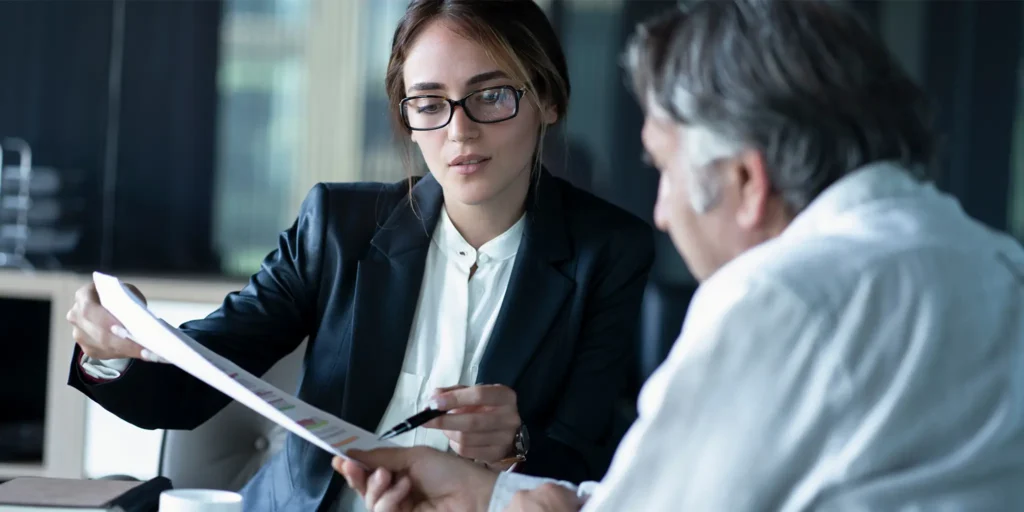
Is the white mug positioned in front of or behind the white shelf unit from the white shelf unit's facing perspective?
in front

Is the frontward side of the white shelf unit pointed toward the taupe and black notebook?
yes

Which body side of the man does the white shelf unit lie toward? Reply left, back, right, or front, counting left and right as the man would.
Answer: front

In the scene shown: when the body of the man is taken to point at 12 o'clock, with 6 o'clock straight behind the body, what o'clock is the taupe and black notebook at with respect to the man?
The taupe and black notebook is roughly at 11 o'clock from the man.

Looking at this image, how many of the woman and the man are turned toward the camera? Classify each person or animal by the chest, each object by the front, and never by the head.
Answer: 1

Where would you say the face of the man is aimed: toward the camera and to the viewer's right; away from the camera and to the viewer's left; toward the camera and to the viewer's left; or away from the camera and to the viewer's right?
away from the camera and to the viewer's left

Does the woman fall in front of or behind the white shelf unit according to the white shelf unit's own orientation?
in front

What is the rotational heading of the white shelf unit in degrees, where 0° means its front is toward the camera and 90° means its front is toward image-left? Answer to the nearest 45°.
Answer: approximately 0°

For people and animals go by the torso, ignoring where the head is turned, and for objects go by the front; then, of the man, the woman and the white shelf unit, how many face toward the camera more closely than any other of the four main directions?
2

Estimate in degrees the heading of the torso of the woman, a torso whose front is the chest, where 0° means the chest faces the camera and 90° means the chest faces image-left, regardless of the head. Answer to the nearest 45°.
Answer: approximately 0°

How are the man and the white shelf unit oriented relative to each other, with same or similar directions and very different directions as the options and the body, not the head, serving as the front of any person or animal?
very different directions

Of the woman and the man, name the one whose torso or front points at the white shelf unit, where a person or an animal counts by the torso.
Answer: the man
